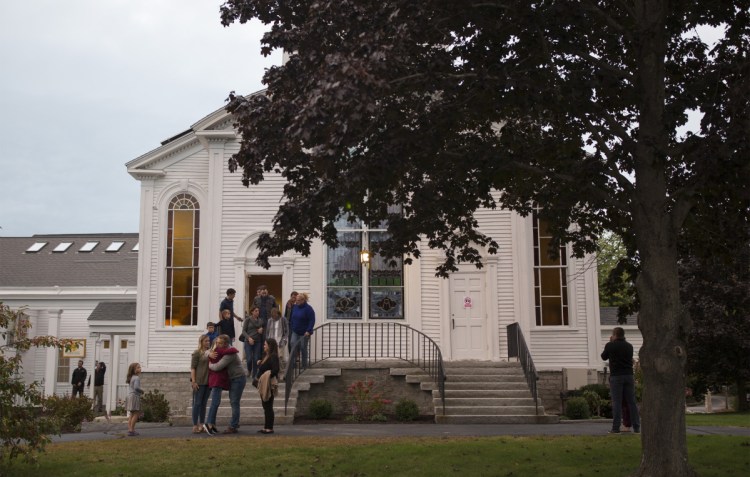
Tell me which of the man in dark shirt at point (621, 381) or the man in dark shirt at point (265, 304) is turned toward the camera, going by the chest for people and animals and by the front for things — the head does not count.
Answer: the man in dark shirt at point (265, 304)

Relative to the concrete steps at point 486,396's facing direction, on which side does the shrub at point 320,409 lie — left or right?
on its right

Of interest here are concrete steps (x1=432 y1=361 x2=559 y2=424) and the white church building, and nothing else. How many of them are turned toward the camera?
2

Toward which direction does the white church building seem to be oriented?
toward the camera

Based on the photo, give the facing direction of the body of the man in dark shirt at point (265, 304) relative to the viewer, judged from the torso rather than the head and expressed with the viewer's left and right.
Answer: facing the viewer

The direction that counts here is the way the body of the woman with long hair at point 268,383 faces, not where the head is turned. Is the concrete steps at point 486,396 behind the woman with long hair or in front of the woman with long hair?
behind

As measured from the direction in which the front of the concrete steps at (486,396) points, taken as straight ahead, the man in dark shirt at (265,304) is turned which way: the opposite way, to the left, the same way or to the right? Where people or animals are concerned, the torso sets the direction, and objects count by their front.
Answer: the same way

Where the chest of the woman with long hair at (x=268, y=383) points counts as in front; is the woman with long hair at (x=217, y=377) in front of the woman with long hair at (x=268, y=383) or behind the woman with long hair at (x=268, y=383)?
in front

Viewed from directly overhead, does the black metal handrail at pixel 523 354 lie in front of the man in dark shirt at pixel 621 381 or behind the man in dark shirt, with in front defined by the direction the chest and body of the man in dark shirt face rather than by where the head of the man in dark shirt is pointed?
in front

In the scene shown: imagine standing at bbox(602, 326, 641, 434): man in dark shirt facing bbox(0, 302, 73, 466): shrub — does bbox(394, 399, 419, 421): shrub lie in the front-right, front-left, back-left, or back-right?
front-right

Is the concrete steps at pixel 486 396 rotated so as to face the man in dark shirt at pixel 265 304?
no

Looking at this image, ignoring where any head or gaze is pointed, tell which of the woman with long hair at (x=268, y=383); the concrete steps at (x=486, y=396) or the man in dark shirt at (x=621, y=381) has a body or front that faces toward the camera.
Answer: the concrete steps

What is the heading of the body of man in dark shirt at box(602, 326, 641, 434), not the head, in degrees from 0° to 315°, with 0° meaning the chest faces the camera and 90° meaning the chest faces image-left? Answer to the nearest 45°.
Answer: approximately 135°

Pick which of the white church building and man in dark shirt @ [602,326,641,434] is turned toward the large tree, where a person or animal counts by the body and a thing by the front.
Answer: the white church building

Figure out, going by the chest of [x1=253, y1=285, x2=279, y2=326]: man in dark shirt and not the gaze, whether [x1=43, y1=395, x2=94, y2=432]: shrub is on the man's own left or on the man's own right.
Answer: on the man's own right

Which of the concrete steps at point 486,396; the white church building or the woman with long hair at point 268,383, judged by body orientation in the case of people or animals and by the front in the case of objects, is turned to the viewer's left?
the woman with long hair
